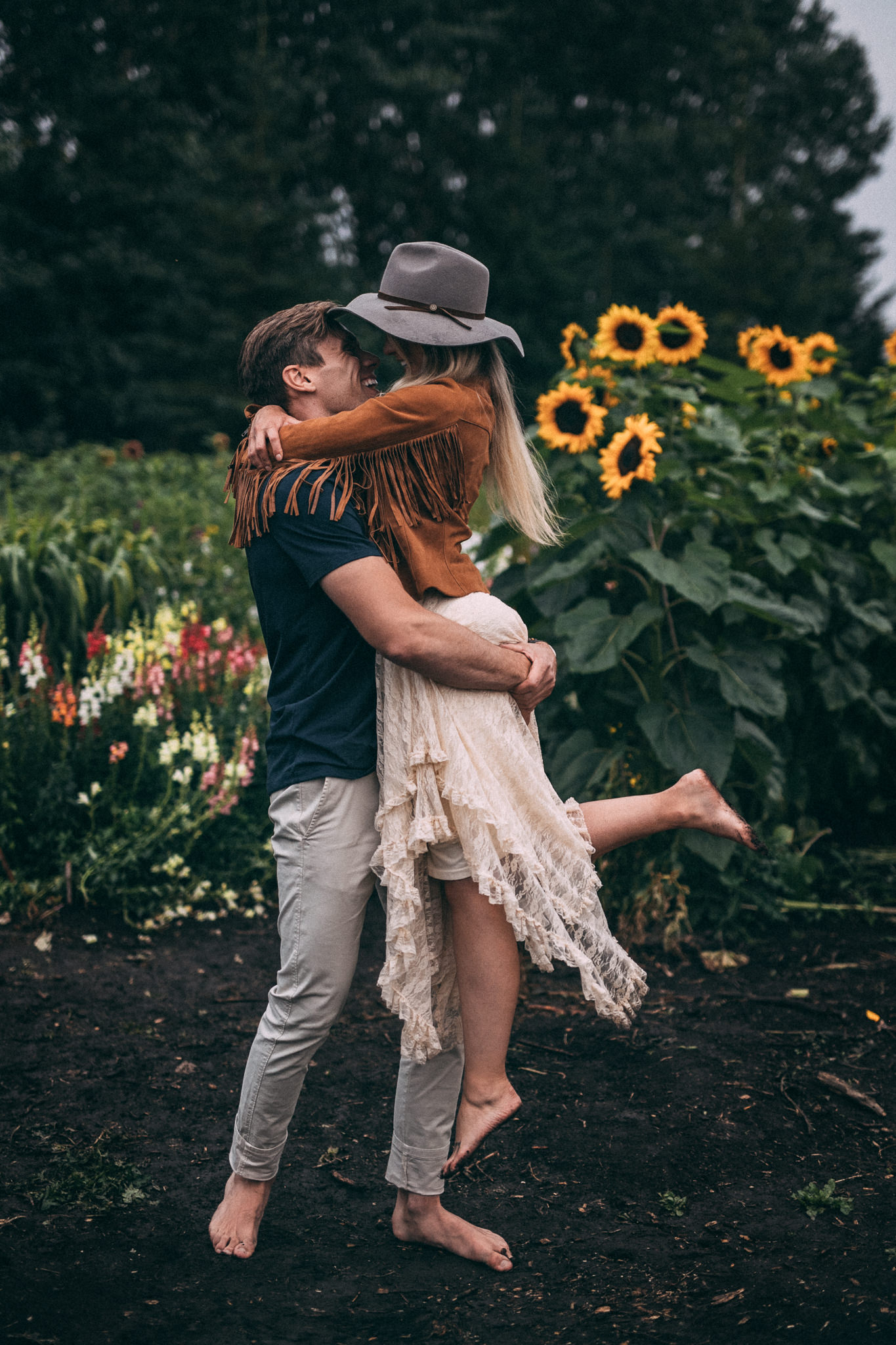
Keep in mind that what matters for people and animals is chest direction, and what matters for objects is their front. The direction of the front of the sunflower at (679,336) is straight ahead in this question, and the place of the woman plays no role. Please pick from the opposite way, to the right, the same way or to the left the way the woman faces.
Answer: to the right

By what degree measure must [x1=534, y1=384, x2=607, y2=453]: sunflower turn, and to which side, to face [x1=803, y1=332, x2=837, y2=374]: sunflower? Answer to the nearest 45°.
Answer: approximately 135° to its left

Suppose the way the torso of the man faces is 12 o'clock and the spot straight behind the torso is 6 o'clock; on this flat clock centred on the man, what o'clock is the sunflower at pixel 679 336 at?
The sunflower is roughly at 10 o'clock from the man.

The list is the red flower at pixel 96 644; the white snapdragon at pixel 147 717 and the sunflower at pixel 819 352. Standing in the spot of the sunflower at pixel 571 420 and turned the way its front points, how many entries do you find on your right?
2

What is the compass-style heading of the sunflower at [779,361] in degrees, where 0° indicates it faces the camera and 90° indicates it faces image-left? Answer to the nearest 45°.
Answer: approximately 0°

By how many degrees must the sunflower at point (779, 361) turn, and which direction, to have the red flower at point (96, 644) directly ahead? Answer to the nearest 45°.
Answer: approximately 90° to its right

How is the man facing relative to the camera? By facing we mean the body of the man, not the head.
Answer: to the viewer's right

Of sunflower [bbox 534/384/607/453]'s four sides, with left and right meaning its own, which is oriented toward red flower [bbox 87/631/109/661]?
right

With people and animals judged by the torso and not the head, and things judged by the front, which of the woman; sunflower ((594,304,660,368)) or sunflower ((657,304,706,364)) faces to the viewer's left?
the woman

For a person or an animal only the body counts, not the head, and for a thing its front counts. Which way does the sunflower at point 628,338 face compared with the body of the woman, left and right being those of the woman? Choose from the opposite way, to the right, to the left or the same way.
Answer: to the left

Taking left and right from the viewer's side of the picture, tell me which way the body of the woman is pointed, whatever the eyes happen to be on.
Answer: facing to the left of the viewer

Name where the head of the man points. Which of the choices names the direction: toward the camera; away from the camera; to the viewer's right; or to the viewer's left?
to the viewer's right

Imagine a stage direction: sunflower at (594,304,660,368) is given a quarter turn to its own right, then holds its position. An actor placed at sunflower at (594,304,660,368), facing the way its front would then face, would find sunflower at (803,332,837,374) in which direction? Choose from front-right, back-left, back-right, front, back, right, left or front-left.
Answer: back-right
